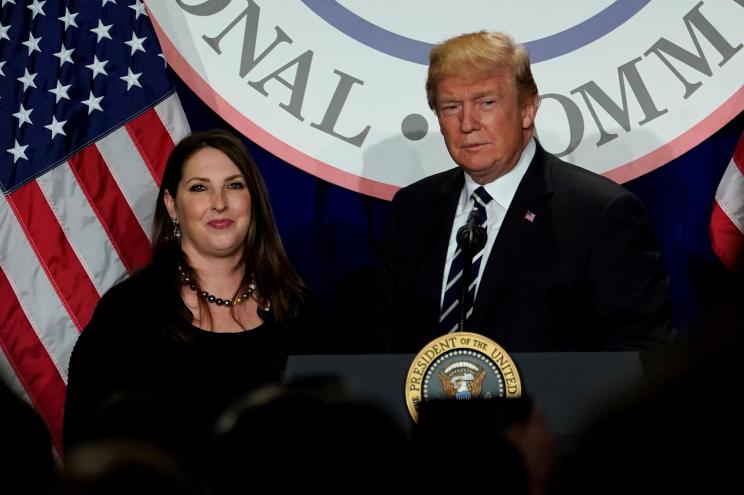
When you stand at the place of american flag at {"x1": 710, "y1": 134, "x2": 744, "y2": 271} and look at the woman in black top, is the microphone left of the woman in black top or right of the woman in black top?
left

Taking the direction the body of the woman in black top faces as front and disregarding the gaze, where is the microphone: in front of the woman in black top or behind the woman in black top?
in front

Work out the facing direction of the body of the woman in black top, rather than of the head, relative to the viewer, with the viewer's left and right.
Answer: facing the viewer and to the right of the viewer

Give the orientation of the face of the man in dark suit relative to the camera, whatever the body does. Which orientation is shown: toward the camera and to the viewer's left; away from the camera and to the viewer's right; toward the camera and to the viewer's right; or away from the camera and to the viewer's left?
toward the camera and to the viewer's left

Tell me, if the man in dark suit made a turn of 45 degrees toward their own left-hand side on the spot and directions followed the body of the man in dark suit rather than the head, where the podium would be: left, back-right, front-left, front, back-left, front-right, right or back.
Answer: front

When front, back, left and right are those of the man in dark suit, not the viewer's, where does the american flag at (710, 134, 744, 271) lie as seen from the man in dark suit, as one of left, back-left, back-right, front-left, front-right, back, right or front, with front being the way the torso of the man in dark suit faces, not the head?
back

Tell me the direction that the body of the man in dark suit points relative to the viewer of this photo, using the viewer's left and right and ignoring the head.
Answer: facing the viewer and to the left of the viewer

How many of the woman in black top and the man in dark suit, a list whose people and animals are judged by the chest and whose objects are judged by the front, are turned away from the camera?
0

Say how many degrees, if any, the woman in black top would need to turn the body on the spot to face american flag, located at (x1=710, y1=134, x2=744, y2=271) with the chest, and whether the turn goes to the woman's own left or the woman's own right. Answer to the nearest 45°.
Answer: approximately 45° to the woman's own left

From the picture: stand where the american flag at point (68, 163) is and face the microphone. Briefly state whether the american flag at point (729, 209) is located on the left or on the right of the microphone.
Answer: left
